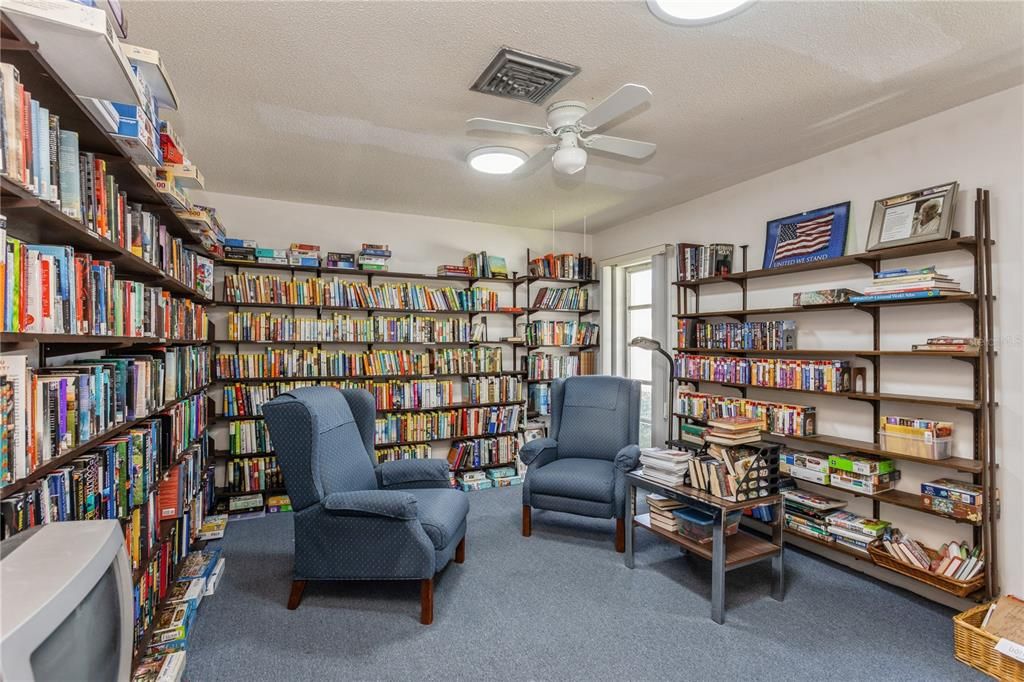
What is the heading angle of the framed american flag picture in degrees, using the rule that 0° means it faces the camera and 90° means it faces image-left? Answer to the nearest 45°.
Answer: approximately 45°

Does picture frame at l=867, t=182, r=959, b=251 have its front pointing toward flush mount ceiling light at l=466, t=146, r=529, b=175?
yes

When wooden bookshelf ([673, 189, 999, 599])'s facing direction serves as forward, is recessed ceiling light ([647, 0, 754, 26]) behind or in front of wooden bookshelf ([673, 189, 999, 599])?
in front

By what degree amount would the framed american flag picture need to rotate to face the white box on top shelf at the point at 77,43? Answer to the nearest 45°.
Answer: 0° — it already faces it

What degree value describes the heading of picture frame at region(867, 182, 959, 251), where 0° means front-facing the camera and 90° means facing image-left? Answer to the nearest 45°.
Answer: approximately 45°

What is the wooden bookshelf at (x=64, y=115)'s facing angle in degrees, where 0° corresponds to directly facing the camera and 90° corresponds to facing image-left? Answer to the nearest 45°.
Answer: approximately 270°
